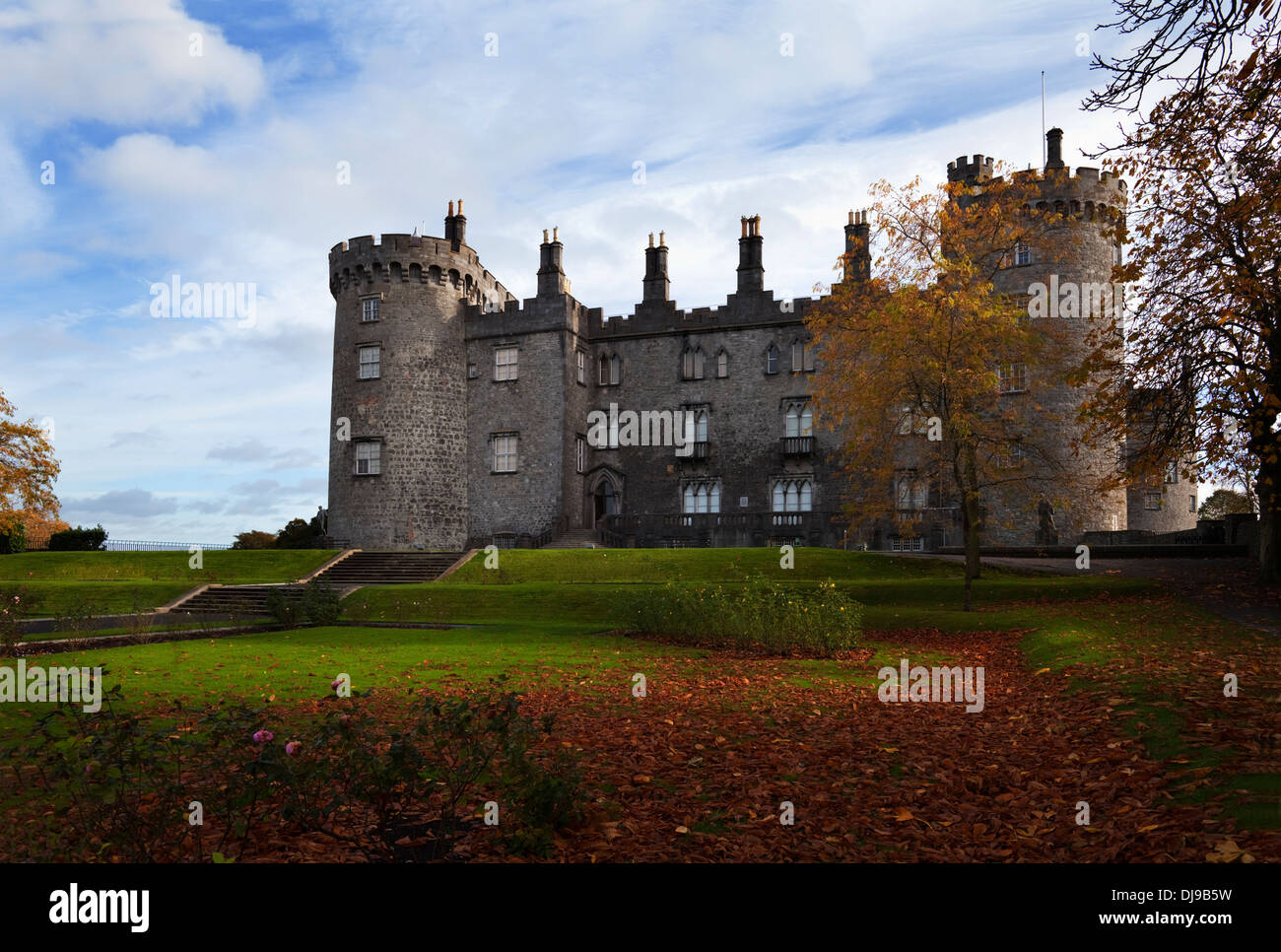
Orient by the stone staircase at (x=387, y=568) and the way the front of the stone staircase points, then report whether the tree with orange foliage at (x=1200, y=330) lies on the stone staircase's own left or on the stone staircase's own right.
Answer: on the stone staircase's own left

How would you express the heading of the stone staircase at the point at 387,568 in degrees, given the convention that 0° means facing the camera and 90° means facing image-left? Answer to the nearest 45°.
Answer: approximately 45°

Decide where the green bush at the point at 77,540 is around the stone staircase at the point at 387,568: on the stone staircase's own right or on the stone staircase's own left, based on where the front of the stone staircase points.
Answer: on the stone staircase's own right

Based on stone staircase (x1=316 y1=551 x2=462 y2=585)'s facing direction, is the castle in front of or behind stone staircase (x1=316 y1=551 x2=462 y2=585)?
behind

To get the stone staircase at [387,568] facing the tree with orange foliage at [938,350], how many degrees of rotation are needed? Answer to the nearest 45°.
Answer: approximately 90° to its left

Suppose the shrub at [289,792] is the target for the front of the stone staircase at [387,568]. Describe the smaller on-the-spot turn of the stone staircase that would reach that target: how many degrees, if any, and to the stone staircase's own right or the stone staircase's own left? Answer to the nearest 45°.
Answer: approximately 45° to the stone staircase's own left

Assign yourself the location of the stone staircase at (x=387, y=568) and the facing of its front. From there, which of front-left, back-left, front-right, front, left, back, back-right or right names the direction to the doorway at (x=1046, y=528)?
back-left
